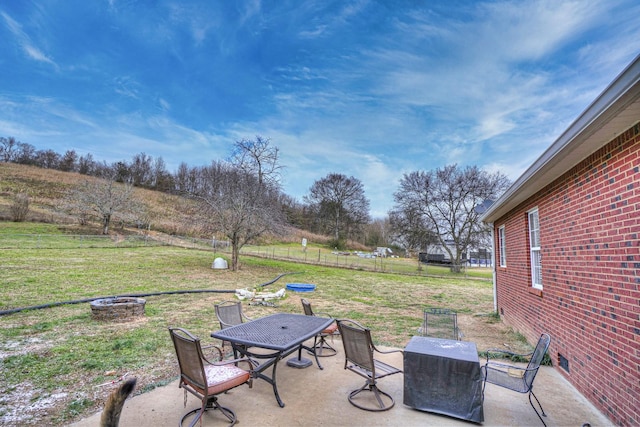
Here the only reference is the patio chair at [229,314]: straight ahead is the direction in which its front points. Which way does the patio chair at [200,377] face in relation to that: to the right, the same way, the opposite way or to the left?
to the left

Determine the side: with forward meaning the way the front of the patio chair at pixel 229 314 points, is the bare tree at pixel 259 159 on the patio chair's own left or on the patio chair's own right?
on the patio chair's own left

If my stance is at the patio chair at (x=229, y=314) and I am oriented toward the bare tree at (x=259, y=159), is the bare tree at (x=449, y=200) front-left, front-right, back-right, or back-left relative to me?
front-right

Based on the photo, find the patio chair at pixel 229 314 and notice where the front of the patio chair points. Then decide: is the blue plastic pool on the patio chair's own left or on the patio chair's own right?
on the patio chair's own left

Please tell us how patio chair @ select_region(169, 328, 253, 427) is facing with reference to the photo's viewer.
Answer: facing away from the viewer and to the right of the viewer

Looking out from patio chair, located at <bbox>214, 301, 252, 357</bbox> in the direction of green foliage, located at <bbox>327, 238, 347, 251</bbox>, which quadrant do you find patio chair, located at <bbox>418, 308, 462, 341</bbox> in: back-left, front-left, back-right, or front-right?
front-right

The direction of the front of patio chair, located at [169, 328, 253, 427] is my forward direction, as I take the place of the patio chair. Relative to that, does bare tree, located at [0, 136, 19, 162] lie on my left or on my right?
on my left

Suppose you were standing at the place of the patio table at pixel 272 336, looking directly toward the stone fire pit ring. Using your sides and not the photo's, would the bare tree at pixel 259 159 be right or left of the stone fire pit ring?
right

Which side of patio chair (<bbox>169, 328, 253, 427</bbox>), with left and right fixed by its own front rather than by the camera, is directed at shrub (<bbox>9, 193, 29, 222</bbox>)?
left

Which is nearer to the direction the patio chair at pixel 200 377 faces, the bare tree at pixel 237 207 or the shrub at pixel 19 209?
the bare tree

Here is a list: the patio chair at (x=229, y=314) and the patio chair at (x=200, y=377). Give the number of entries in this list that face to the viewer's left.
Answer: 0

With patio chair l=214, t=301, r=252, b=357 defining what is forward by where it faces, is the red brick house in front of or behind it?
in front

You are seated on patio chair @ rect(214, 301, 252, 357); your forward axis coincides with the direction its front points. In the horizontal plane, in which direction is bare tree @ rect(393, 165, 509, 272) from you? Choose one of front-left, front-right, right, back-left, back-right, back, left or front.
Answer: left

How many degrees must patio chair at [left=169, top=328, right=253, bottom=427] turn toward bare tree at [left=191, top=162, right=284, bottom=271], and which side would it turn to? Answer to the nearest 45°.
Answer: approximately 45° to its left

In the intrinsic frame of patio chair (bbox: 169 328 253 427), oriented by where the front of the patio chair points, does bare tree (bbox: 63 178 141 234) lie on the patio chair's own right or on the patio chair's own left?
on the patio chair's own left

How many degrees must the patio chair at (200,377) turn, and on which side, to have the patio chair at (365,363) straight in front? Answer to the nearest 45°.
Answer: approximately 45° to its right

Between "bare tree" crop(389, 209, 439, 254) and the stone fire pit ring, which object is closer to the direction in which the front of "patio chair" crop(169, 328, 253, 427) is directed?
the bare tree

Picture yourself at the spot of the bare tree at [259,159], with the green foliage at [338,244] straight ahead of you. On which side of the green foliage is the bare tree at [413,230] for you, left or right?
right

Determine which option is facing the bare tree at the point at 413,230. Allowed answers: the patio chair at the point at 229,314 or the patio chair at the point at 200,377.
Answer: the patio chair at the point at 200,377

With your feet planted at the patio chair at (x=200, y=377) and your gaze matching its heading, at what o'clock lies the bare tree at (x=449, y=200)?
The bare tree is roughly at 12 o'clock from the patio chair.
